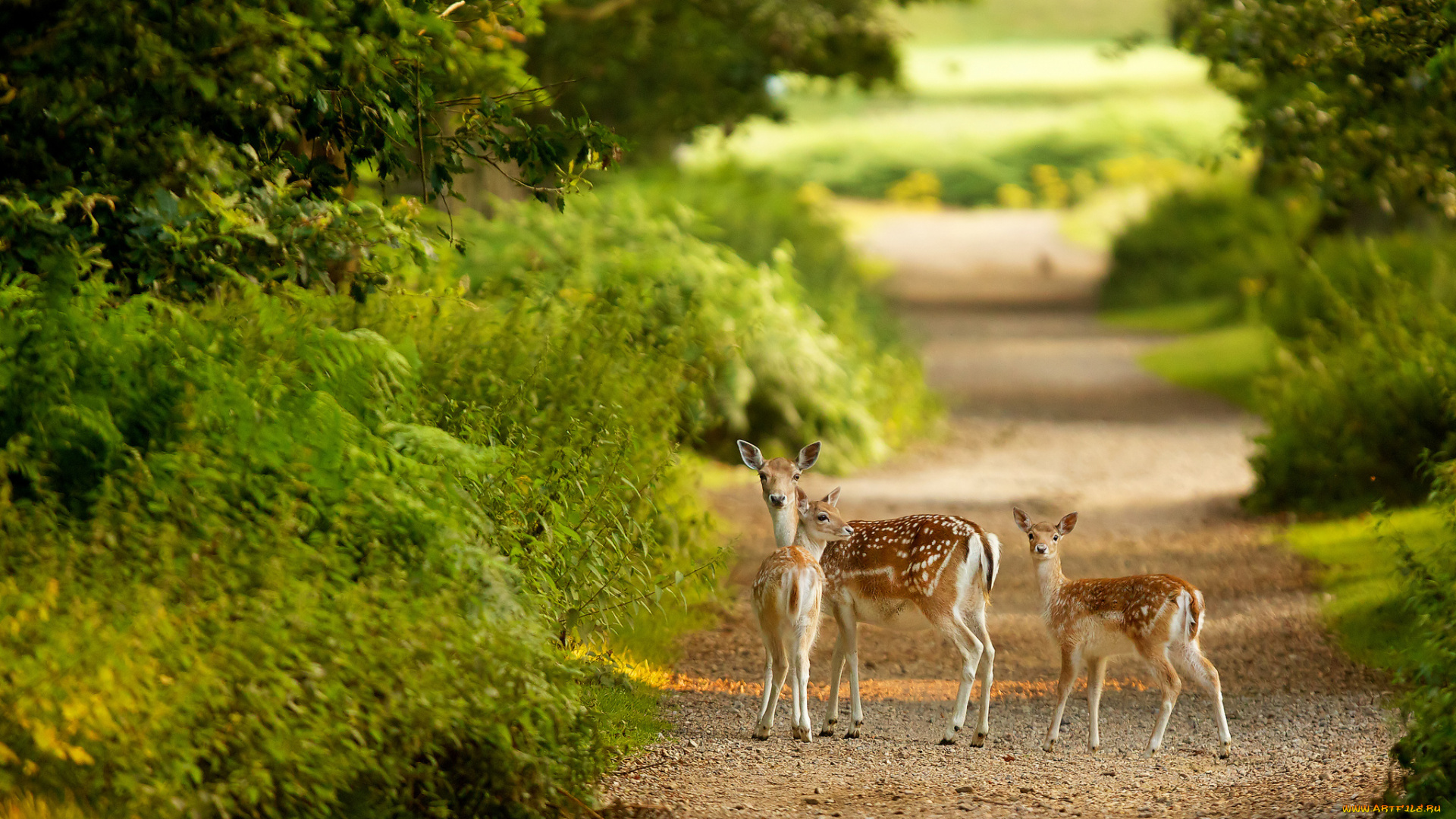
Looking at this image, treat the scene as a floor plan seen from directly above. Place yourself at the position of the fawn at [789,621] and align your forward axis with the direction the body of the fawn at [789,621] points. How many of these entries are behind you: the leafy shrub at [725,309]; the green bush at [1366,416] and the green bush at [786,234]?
0

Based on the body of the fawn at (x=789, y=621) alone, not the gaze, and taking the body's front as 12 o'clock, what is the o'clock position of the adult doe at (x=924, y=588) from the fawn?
The adult doe is roughly at 2 o'clock from the fawn.

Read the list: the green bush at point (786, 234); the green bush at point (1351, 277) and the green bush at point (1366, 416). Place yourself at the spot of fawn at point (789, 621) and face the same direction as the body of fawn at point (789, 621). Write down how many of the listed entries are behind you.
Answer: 0

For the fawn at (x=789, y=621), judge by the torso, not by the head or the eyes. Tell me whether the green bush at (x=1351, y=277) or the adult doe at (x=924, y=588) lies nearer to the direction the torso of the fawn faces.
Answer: the green bush

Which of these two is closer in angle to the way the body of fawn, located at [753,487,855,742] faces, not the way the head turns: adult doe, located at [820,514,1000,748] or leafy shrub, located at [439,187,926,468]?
the leafy shrub

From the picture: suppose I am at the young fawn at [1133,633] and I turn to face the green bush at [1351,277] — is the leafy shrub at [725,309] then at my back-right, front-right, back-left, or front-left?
front-left

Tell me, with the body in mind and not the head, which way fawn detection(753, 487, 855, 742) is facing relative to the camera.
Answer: away from the camera

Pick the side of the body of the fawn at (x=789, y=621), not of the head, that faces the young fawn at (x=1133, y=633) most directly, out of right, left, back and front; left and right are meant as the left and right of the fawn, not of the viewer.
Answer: right

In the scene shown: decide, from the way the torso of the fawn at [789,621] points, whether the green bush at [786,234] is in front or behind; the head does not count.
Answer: in front

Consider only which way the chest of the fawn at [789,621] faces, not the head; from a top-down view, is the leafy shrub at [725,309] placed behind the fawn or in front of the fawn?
in front
